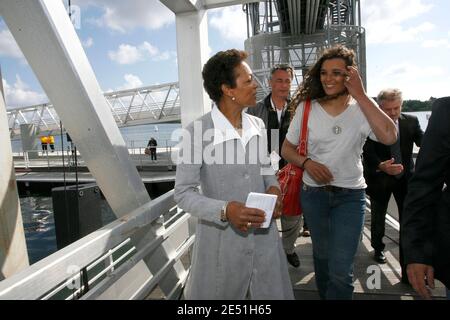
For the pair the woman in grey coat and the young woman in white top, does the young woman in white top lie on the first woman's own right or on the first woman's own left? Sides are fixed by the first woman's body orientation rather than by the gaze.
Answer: on the first woman's own left

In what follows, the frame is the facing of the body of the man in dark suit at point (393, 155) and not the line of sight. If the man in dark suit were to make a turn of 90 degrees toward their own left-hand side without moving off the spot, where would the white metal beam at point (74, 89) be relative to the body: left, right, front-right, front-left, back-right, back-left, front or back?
back-right

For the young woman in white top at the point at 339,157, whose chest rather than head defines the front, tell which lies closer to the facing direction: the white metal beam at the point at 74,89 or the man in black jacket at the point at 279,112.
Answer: the white metal beam

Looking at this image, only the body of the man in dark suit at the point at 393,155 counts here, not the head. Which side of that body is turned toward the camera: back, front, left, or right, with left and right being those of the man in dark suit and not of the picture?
front

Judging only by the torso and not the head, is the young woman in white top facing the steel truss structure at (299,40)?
no

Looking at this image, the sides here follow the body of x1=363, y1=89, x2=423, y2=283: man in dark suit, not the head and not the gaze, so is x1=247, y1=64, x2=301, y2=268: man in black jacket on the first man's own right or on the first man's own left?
on the first man's own right

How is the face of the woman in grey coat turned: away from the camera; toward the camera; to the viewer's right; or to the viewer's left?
to the viewer's right

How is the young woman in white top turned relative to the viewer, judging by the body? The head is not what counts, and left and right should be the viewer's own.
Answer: facing the viewer

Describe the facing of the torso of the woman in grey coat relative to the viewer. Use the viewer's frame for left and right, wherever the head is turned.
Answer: facing the viewer and to the right of the viewer

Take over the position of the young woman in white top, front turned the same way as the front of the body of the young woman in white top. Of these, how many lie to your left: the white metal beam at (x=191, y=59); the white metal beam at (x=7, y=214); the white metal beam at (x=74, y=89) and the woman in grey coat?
0

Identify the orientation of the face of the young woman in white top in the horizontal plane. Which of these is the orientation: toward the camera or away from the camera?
toward the camera

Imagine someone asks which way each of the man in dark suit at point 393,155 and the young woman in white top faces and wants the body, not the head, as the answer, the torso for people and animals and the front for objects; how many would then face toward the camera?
2

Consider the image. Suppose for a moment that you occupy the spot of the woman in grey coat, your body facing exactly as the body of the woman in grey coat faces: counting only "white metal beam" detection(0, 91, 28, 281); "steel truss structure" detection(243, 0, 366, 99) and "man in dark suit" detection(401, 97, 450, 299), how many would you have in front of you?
1

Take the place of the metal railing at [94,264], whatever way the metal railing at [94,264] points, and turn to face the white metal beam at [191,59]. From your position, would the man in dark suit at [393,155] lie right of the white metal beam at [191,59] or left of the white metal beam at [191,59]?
right

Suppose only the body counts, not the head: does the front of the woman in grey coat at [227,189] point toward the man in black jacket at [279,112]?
no

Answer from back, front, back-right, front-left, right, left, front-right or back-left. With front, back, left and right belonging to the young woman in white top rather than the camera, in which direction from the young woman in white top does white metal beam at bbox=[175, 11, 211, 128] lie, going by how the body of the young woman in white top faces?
back-right

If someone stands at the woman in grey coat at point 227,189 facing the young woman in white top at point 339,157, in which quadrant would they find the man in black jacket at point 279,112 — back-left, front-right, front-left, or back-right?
front-left
